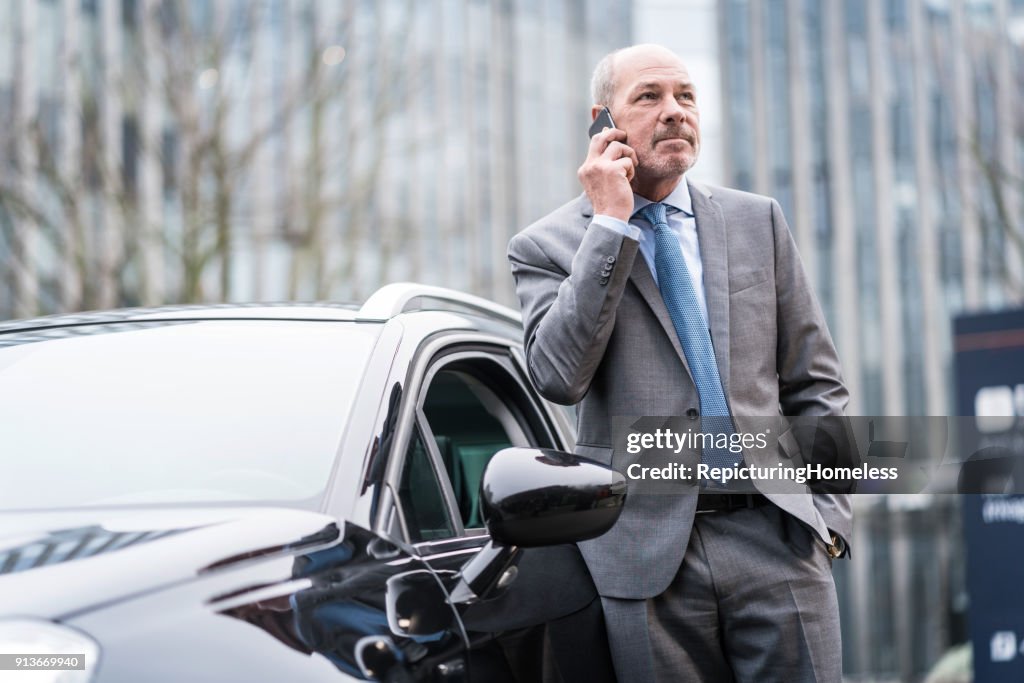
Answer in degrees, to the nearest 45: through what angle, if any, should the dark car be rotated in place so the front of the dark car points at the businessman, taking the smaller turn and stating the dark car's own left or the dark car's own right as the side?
approximately 135° to the dark car's own left

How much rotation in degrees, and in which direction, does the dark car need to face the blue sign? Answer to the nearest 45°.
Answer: approximately 180°

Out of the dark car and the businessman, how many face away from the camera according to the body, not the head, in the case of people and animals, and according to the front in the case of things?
0

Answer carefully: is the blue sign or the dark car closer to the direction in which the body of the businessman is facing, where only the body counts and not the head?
the dark car

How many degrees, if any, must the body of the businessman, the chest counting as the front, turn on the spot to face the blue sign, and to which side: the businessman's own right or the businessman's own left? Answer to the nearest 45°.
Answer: approximately 135° to the businessman's own left

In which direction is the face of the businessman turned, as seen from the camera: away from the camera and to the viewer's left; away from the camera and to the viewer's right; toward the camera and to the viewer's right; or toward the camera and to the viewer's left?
toward the camera and to the viewer's right

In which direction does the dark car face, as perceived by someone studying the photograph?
facing the viewer and to the left of the viewer

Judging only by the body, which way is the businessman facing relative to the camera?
toward the camera

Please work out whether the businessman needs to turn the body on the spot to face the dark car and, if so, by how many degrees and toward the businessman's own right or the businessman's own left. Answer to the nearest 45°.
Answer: approximately 45° to the businessman's own right
